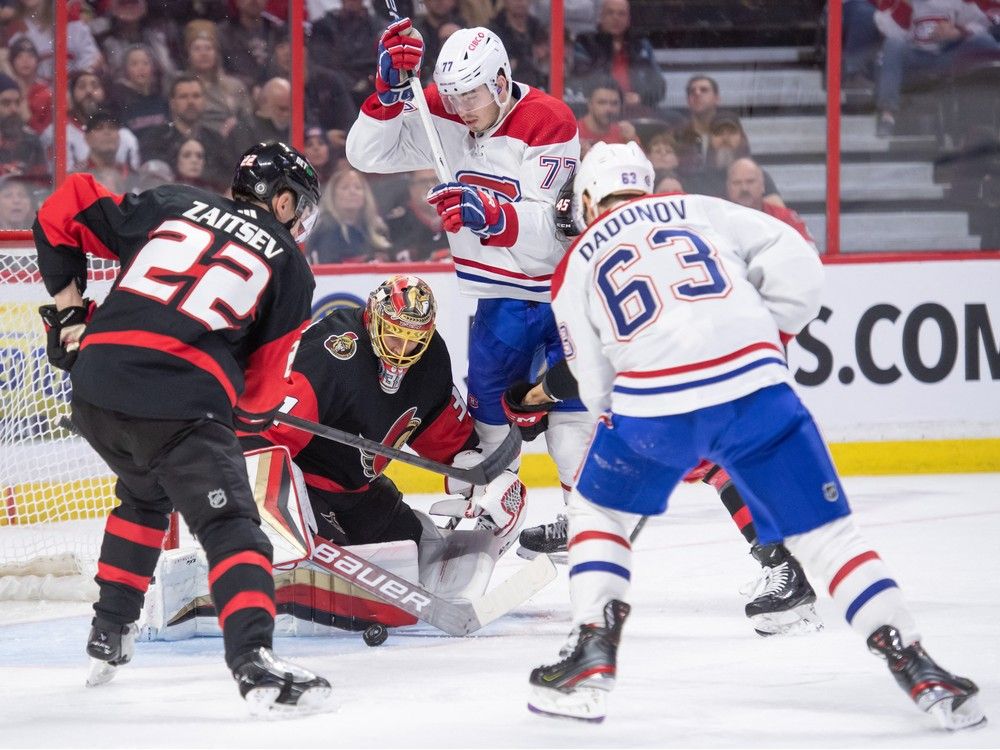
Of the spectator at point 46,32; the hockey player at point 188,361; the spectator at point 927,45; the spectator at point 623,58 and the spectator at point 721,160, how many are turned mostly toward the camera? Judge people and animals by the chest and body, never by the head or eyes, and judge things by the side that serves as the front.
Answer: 4

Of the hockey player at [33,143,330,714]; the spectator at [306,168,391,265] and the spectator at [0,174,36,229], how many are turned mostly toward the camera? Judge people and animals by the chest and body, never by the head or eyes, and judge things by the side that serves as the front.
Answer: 2

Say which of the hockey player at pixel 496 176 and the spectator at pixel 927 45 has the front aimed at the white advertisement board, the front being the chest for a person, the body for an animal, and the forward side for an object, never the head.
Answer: the spectator

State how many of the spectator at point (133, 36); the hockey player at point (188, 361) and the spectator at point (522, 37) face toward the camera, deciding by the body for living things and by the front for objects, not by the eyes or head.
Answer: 2

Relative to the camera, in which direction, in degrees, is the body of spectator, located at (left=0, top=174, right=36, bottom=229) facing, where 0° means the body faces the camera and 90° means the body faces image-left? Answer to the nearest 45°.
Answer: approximately 0°

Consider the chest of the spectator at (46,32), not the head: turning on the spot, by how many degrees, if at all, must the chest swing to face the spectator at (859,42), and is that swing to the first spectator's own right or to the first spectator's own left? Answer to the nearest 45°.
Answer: approximately 90° to the first spectator's own left

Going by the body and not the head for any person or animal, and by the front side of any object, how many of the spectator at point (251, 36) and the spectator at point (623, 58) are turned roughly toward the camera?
2

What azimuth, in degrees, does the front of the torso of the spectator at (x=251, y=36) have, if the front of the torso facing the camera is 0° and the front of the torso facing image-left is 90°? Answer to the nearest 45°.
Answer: approximately 0°

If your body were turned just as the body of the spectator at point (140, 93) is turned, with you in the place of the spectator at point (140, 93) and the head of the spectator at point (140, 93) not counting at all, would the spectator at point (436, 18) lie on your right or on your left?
on your left

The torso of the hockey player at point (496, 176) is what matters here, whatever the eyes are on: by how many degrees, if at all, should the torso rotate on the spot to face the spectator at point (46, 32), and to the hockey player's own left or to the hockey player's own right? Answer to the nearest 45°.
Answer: approximately 90° to the hockey player's own right

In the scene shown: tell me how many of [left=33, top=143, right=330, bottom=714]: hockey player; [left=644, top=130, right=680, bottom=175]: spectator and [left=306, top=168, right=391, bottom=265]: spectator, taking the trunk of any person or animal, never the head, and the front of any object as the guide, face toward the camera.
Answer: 2

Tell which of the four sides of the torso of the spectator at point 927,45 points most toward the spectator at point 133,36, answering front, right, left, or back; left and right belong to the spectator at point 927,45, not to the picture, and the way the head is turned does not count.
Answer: right
